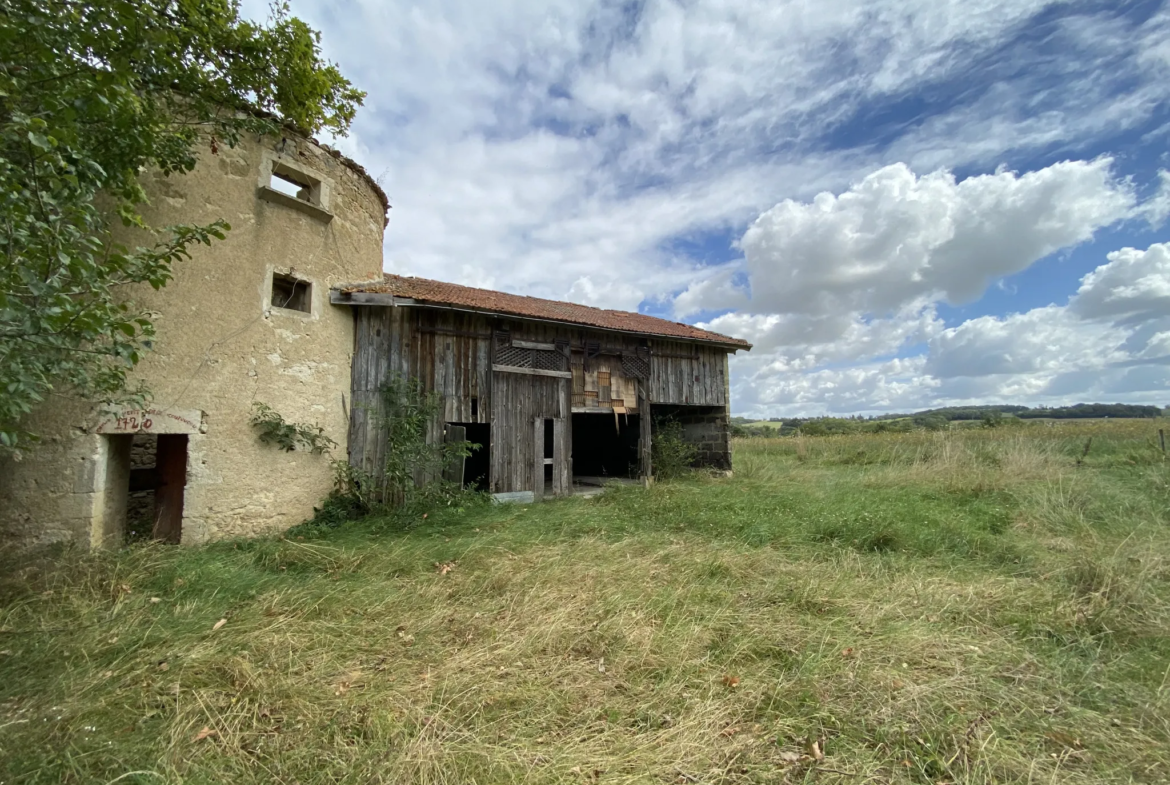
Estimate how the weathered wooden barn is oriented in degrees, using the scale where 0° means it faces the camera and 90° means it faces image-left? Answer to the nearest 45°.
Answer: approximately 315°

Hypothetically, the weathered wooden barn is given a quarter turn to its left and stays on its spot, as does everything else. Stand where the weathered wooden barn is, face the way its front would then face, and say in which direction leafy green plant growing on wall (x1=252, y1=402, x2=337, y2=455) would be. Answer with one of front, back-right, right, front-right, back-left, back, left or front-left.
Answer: back
